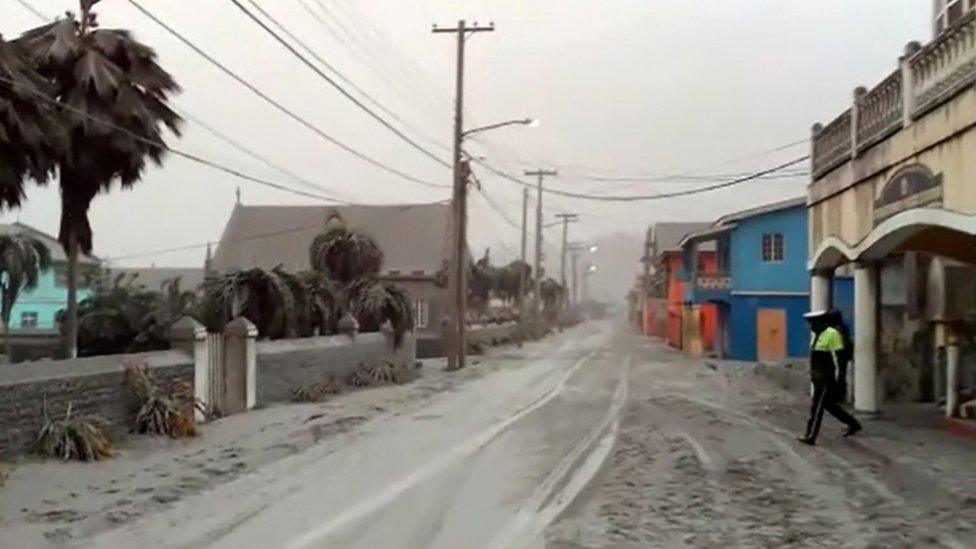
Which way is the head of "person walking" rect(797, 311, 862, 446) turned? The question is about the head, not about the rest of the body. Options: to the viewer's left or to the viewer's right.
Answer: to the viewer's left

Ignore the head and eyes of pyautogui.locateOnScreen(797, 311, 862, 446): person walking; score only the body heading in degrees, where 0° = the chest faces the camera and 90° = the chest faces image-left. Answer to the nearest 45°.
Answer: approximately 90°

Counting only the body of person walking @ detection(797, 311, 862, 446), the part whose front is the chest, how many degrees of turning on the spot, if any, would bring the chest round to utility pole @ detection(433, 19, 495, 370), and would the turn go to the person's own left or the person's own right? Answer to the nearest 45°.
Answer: approximately 45° to the person's own right

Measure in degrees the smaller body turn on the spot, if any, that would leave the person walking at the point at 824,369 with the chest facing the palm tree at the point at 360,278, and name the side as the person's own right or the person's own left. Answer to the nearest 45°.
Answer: approximately 45° to the person's own right
